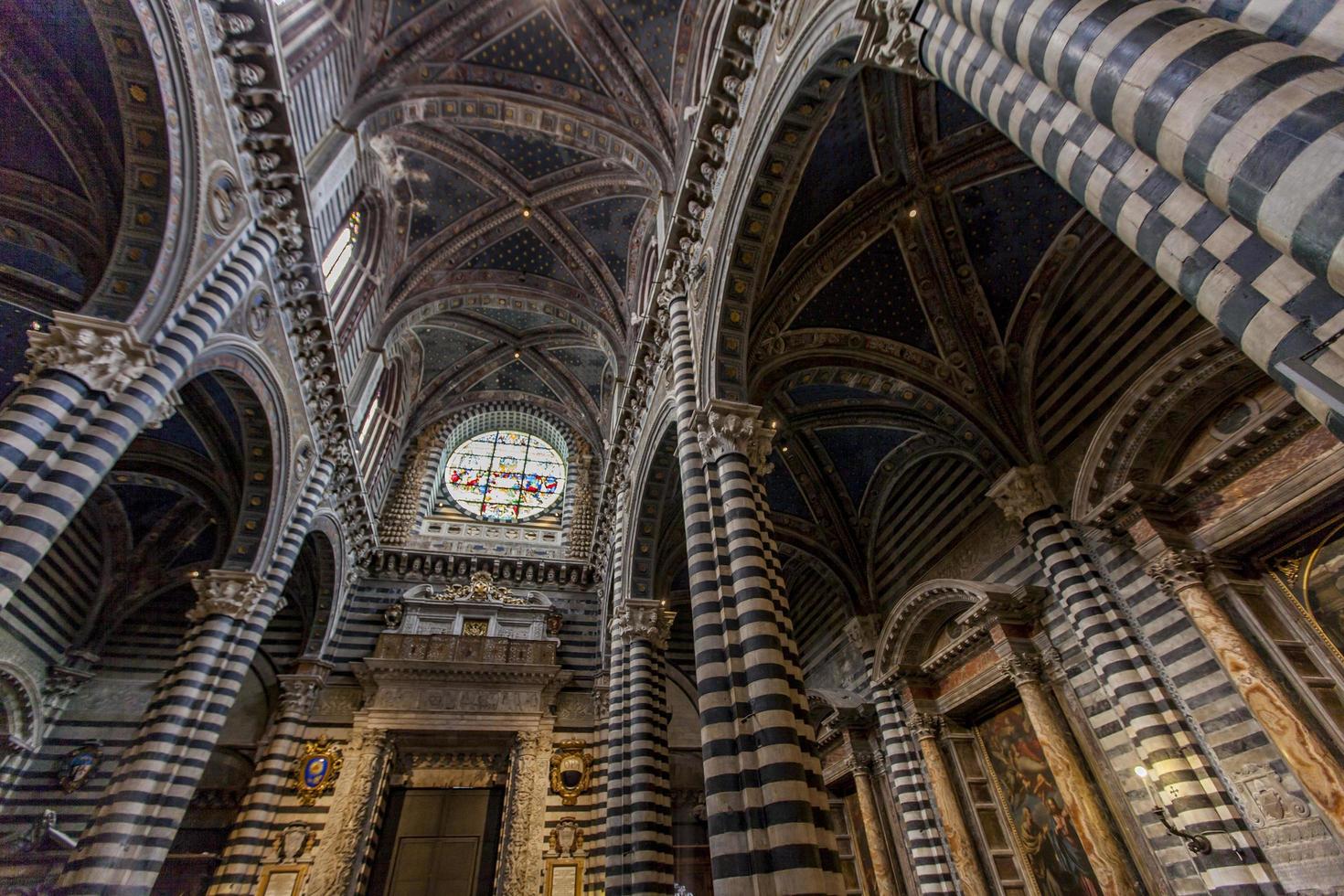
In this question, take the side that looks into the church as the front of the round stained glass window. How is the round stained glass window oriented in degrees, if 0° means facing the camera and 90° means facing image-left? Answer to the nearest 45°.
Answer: approximately 0°

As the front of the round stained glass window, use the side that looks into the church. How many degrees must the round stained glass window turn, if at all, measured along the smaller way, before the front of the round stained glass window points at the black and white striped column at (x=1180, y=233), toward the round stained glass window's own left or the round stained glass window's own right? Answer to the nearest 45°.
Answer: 0° — it already faces it

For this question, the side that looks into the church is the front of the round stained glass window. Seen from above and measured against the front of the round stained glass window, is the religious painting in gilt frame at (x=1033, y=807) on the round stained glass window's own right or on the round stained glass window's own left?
on the round stained glass window's own left

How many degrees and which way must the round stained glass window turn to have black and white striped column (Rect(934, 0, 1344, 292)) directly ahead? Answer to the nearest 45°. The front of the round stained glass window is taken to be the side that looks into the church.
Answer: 0° — it already faces it

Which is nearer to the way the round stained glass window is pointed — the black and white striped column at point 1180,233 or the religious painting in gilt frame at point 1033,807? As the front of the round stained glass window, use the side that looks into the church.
the black and white striped column

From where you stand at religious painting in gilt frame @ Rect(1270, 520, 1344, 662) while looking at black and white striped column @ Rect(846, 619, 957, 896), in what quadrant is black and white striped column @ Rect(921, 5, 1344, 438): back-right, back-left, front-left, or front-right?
back-left

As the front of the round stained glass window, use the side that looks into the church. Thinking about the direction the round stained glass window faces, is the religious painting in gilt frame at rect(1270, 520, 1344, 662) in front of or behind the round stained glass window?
in front

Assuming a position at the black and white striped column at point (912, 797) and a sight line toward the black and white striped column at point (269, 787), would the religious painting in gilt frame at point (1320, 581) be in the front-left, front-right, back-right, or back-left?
back-left
